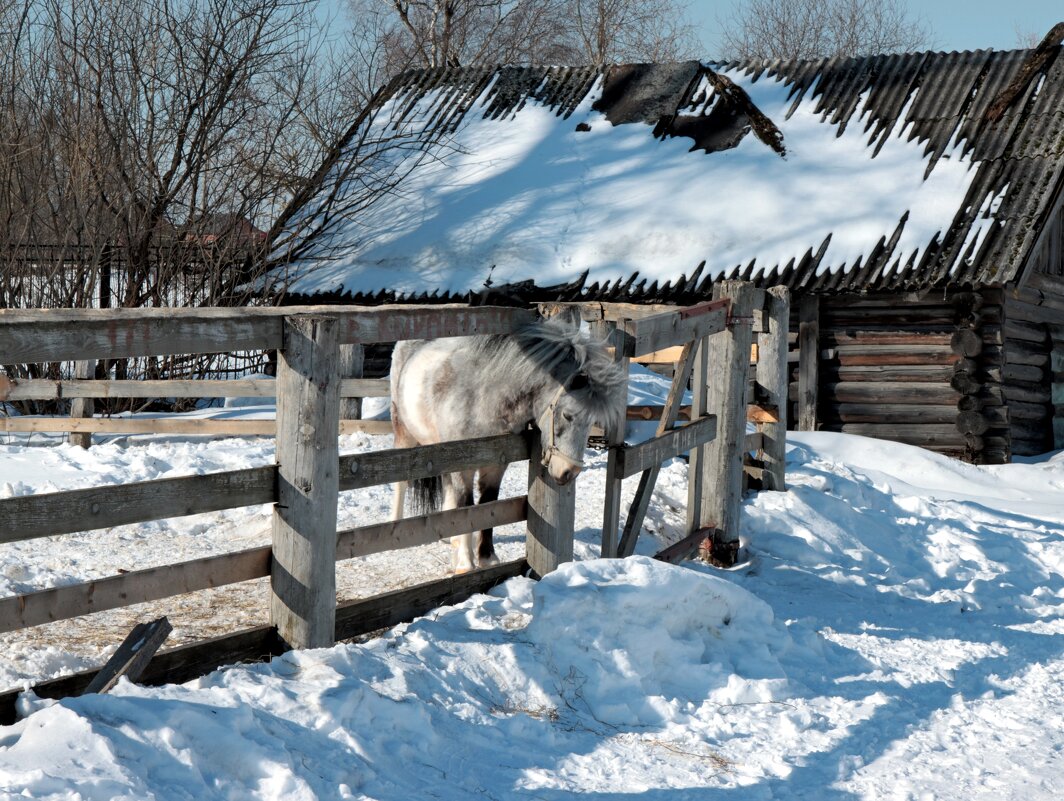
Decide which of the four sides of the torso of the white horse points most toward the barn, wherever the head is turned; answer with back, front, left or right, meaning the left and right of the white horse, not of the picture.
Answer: left

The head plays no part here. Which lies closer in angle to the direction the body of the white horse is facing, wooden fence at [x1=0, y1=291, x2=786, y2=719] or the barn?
the wooden fence

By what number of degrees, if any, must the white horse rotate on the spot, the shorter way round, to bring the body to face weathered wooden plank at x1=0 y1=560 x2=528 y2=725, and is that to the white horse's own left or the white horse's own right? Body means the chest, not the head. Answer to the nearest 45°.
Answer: approximately 90° to the white horse's own right

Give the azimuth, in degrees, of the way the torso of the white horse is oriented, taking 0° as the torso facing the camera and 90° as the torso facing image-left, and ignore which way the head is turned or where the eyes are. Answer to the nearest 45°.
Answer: approximately 315°

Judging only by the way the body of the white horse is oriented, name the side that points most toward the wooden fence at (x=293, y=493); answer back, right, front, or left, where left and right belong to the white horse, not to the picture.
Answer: right
